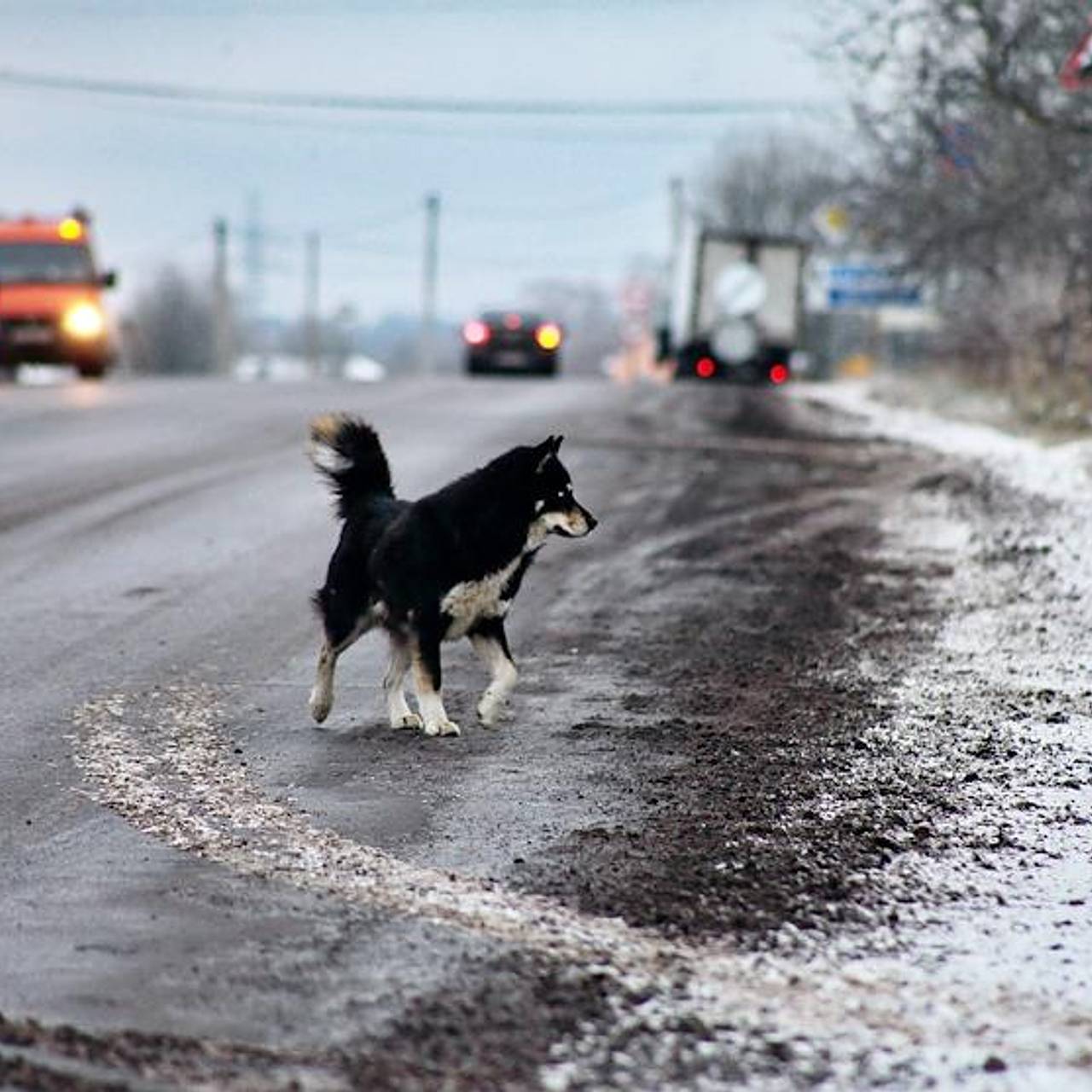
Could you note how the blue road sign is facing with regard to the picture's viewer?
facing the viewer

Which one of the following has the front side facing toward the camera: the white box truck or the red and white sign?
the red and white sign

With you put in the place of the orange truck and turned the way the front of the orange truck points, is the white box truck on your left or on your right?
on your left

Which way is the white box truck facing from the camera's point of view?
away from the camera

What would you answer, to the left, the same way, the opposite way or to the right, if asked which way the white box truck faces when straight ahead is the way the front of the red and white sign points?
the opposite way

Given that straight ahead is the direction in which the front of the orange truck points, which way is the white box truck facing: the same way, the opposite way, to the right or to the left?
the opposite way

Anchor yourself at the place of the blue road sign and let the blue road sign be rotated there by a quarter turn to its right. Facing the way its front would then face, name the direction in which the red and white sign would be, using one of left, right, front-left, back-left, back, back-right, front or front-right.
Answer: left

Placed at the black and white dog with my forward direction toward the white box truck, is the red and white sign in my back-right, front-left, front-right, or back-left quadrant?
front-right

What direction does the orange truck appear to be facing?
toward the camera

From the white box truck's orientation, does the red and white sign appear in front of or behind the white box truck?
behind

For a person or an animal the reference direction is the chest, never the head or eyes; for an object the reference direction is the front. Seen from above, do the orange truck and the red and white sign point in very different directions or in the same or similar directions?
same or similar directions

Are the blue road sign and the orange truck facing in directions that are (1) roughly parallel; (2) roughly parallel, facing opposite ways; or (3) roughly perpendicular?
roughly parallel

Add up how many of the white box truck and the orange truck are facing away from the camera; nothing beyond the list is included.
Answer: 1

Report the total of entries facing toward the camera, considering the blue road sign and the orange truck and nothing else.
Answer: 2

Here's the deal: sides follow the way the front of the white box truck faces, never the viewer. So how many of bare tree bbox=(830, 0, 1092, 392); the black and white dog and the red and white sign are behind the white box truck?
3

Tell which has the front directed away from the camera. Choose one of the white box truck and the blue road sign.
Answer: the white box truck
